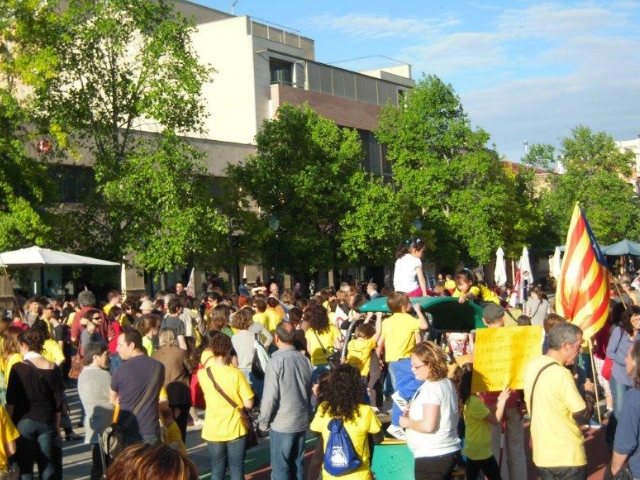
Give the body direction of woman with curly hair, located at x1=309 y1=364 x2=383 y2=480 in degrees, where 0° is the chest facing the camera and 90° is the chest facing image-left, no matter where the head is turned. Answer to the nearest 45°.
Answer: approximately 180°

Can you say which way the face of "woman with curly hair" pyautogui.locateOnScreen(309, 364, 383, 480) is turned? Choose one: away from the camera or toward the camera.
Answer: away from the camera

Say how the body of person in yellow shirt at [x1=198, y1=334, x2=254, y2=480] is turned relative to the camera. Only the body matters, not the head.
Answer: away from the camera

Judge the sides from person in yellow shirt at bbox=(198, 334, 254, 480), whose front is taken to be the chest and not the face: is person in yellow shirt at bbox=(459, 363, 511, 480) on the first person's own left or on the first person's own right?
on the first person's own right

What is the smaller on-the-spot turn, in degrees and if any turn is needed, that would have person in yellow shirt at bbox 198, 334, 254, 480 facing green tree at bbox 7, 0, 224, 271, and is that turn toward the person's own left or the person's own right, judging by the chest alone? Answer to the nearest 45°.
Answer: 0° — they already face it

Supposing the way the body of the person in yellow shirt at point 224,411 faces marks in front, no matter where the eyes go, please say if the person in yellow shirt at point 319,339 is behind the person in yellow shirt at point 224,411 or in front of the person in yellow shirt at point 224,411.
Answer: in front

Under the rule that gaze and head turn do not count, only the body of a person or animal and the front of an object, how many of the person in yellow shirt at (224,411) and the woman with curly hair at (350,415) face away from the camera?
2

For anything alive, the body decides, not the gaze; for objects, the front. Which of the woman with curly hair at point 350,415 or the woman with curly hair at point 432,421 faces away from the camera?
the woman with curly hair at point 350,415

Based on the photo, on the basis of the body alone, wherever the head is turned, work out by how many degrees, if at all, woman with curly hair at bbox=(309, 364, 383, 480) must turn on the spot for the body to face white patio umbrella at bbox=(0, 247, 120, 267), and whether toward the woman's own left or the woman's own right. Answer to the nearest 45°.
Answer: approximately 45° to the woman's own left

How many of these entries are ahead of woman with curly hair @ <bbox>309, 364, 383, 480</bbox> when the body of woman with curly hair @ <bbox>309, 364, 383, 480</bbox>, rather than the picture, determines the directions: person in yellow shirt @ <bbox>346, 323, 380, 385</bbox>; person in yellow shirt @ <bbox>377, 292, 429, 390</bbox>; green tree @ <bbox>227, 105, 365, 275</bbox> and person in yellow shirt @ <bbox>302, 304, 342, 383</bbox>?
4
